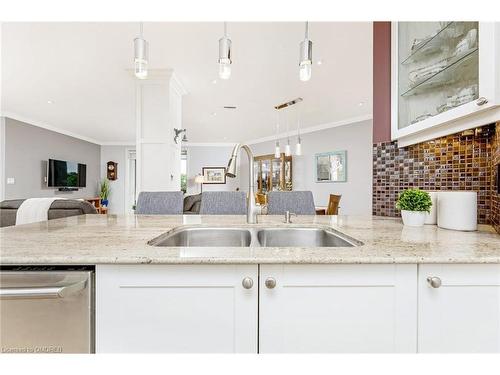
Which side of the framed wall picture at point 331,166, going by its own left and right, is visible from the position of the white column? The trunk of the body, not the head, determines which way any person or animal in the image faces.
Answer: front

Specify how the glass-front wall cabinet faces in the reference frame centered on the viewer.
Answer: facing the viewer and to the left of the viewer

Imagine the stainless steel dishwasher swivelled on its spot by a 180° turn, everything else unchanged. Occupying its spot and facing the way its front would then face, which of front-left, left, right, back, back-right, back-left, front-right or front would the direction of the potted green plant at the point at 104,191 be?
front

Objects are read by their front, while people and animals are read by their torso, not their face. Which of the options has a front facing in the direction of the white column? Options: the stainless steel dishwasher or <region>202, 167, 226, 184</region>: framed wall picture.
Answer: the framed wall picture

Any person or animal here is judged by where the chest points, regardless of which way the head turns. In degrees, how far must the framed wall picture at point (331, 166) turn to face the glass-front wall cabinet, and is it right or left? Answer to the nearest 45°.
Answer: approximately 45° to its left

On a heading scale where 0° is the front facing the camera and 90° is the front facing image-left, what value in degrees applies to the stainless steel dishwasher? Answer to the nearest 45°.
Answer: approximately 0°

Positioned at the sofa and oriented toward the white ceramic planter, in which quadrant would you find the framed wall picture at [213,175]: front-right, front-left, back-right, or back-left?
back-left

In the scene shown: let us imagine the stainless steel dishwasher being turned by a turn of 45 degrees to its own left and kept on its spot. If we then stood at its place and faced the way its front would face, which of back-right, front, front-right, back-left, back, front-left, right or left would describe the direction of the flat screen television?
back-left

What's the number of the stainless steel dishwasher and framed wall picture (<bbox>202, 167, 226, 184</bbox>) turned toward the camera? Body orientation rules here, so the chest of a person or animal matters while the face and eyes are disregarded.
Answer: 2

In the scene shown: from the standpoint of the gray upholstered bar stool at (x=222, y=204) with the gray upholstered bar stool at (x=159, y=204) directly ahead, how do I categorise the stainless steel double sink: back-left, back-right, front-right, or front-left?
back-left

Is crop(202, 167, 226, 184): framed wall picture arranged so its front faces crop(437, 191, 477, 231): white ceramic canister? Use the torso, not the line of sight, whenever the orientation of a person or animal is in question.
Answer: yes

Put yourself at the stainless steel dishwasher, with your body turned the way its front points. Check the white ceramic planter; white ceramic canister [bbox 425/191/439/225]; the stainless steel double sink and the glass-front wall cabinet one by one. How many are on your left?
4

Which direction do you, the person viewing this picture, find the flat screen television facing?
facing the viewer and to the right of the viewer

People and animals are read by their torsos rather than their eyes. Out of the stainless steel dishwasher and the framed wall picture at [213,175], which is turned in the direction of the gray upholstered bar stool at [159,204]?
the framed wall picture
